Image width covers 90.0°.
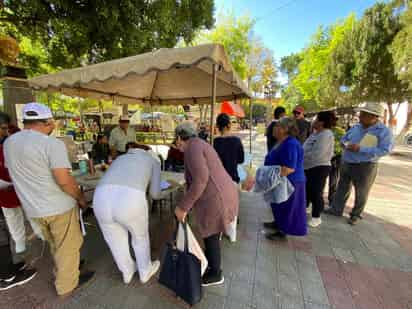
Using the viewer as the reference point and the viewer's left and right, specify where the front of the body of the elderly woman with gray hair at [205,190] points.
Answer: facing to the left of the viewer

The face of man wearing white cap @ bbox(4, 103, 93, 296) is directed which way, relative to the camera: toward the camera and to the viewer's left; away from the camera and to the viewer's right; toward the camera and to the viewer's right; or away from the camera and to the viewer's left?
away from the camera and to the viewer's right

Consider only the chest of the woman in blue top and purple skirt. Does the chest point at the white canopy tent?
yes

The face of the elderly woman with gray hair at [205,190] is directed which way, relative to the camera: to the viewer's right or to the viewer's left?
to the viewer's left

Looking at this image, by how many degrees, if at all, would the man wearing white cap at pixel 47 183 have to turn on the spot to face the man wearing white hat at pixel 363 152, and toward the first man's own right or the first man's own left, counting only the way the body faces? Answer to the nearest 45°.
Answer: approximately 45° to the first man's own right

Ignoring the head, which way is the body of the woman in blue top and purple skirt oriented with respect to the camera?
to the viewer's left

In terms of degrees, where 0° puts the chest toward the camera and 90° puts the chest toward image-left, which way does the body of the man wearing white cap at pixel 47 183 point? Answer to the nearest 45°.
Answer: approximately 225°

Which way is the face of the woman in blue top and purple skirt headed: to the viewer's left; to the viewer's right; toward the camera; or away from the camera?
to the viewer's left

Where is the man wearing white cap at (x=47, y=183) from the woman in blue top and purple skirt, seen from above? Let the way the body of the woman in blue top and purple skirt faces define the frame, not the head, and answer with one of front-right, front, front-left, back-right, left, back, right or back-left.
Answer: front-left

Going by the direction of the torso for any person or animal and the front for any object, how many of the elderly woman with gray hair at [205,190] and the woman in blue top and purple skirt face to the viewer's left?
2

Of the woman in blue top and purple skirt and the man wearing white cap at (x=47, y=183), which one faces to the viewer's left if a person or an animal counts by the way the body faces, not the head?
the woman in blue top and purple skirt

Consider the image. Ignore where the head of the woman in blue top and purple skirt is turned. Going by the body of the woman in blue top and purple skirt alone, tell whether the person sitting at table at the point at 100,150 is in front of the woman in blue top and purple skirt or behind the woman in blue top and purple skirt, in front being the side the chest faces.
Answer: in front

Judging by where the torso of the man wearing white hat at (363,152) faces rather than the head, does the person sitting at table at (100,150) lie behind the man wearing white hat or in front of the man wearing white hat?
in front
